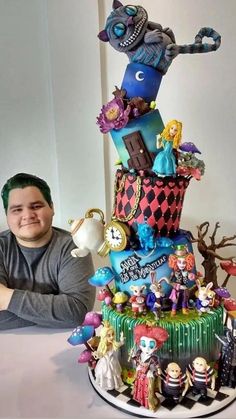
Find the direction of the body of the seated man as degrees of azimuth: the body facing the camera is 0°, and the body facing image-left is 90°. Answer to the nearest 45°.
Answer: approximately 0°
